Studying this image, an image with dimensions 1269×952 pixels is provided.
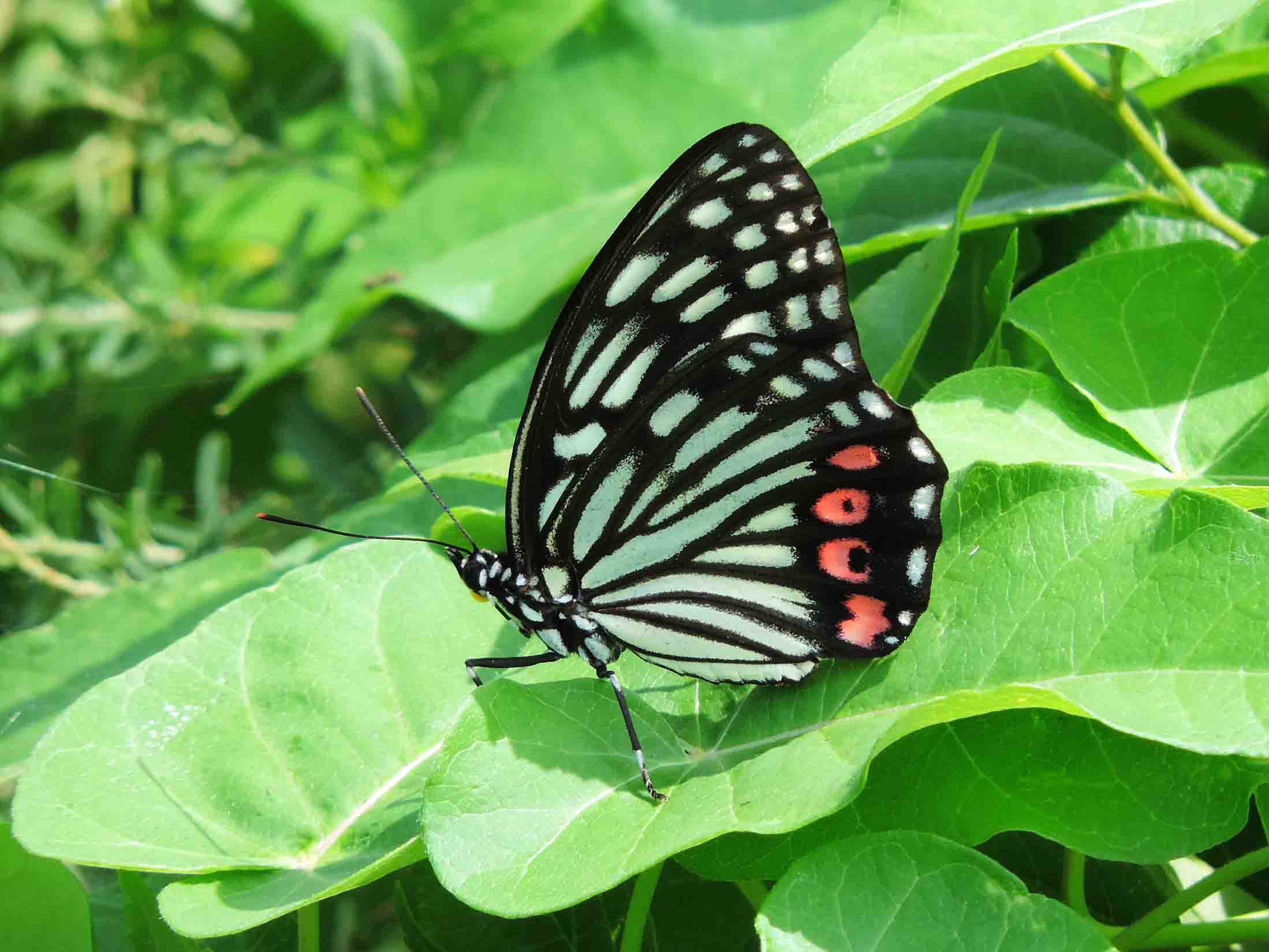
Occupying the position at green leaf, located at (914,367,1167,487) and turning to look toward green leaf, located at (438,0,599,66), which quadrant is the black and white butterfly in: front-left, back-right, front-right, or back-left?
front-left

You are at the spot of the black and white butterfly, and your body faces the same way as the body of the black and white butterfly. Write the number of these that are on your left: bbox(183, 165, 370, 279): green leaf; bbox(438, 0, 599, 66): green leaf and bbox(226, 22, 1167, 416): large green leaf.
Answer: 0

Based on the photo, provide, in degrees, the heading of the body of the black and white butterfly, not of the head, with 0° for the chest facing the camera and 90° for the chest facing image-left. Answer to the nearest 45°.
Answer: approximately 90°

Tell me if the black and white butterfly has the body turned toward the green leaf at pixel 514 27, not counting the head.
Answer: no
